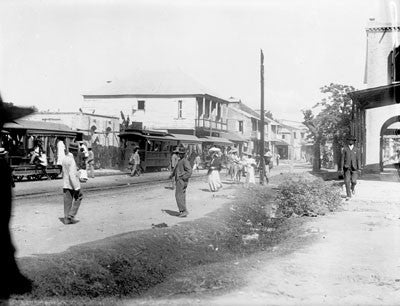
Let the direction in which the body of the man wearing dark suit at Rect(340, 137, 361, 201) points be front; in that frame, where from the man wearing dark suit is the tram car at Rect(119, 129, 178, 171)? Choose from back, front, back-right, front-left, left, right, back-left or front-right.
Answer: back-right

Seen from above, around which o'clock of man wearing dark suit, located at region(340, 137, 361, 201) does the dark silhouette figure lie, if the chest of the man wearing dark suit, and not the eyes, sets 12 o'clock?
The dark silhouette figure is roughly at 1 o'clock from the man wearing dark suit.

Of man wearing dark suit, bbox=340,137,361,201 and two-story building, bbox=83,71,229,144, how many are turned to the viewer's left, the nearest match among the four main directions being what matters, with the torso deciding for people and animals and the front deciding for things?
0

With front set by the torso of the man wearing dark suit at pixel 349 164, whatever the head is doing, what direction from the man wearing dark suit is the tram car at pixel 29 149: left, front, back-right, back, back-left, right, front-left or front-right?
right

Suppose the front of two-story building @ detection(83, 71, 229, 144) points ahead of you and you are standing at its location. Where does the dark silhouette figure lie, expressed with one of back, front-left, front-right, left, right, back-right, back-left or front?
front-right

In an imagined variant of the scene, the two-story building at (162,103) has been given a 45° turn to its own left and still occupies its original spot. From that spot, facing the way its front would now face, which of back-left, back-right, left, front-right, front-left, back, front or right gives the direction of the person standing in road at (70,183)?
right
